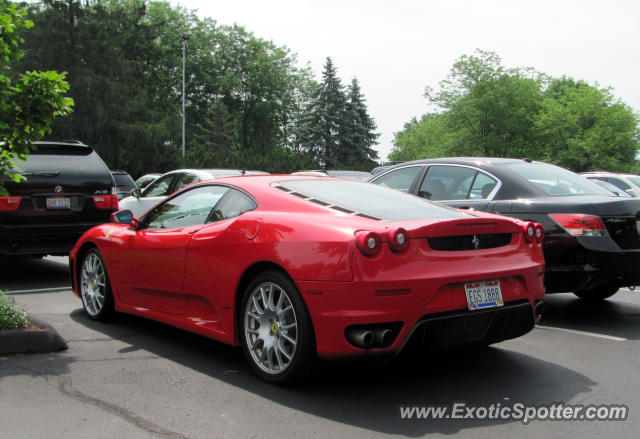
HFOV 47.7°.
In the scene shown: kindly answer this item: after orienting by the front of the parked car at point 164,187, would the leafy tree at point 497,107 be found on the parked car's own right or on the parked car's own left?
on the parked car's own right

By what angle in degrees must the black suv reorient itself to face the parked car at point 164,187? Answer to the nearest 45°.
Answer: approximately 45° to its right

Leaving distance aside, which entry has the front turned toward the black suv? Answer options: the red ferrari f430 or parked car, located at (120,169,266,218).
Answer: the red ferrari f430

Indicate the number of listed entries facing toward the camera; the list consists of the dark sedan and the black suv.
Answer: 0

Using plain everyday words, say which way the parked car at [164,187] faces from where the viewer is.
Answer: facing away from the viewer and to the left of the viewer

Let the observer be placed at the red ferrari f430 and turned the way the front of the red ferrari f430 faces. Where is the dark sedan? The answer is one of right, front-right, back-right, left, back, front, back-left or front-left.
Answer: right

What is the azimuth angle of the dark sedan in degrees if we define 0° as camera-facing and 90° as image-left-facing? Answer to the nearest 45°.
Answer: approximately 135°

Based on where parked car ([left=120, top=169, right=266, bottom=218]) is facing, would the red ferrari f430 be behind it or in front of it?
behind

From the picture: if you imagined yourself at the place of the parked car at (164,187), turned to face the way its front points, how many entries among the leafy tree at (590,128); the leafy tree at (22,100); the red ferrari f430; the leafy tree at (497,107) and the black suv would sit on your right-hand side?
2

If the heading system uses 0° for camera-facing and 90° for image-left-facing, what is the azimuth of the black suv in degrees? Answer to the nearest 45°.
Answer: approximately 180°

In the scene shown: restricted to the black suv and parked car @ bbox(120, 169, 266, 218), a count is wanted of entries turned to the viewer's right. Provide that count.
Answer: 0

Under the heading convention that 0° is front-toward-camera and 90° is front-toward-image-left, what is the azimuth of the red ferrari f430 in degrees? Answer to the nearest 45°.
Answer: approximately 135°
